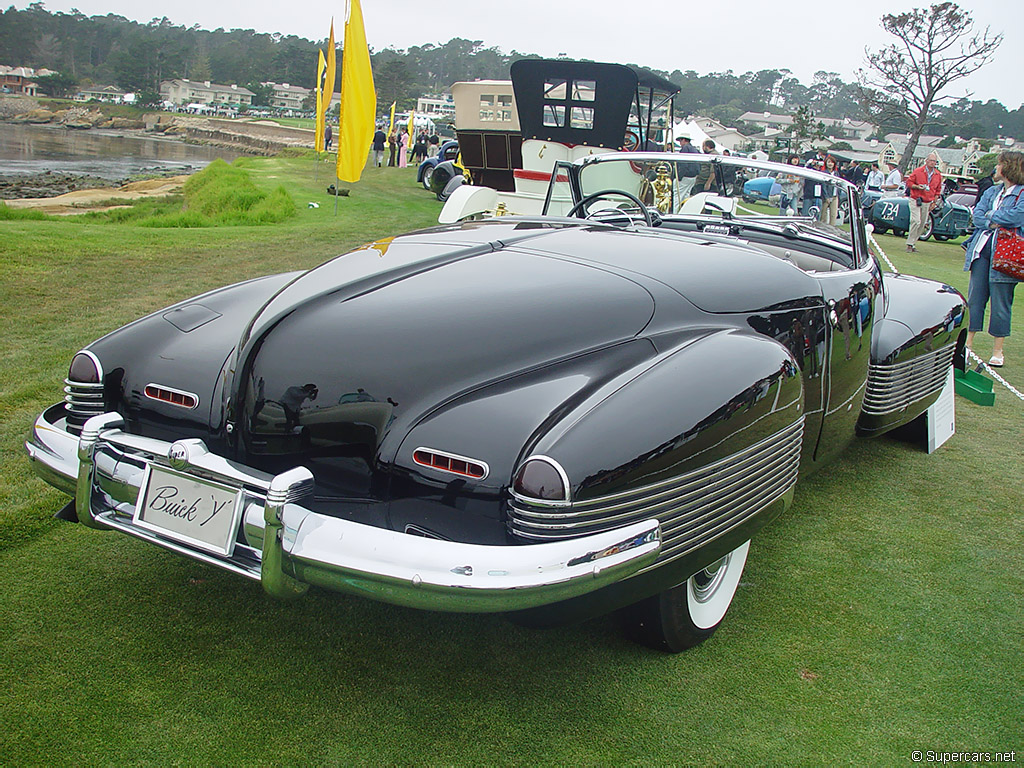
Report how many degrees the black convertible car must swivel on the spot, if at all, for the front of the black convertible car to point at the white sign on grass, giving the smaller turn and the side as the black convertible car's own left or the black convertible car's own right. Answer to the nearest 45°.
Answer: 0° — it already faces it

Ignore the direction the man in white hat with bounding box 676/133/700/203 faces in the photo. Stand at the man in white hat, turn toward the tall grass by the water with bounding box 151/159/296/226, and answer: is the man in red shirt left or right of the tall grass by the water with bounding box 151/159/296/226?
right

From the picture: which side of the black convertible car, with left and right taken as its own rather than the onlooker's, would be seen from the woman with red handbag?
front

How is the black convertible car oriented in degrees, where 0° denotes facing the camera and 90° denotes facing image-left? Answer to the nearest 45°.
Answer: approximately 225°

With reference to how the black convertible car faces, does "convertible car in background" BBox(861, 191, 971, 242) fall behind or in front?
in front

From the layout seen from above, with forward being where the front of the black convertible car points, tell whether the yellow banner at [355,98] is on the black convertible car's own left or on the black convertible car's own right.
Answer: on the black convertible car's own left

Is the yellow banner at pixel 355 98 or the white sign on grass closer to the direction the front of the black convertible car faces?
the white sign on grass

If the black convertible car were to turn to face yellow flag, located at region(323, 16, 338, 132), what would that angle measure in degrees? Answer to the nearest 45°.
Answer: approximately 45° to its left
